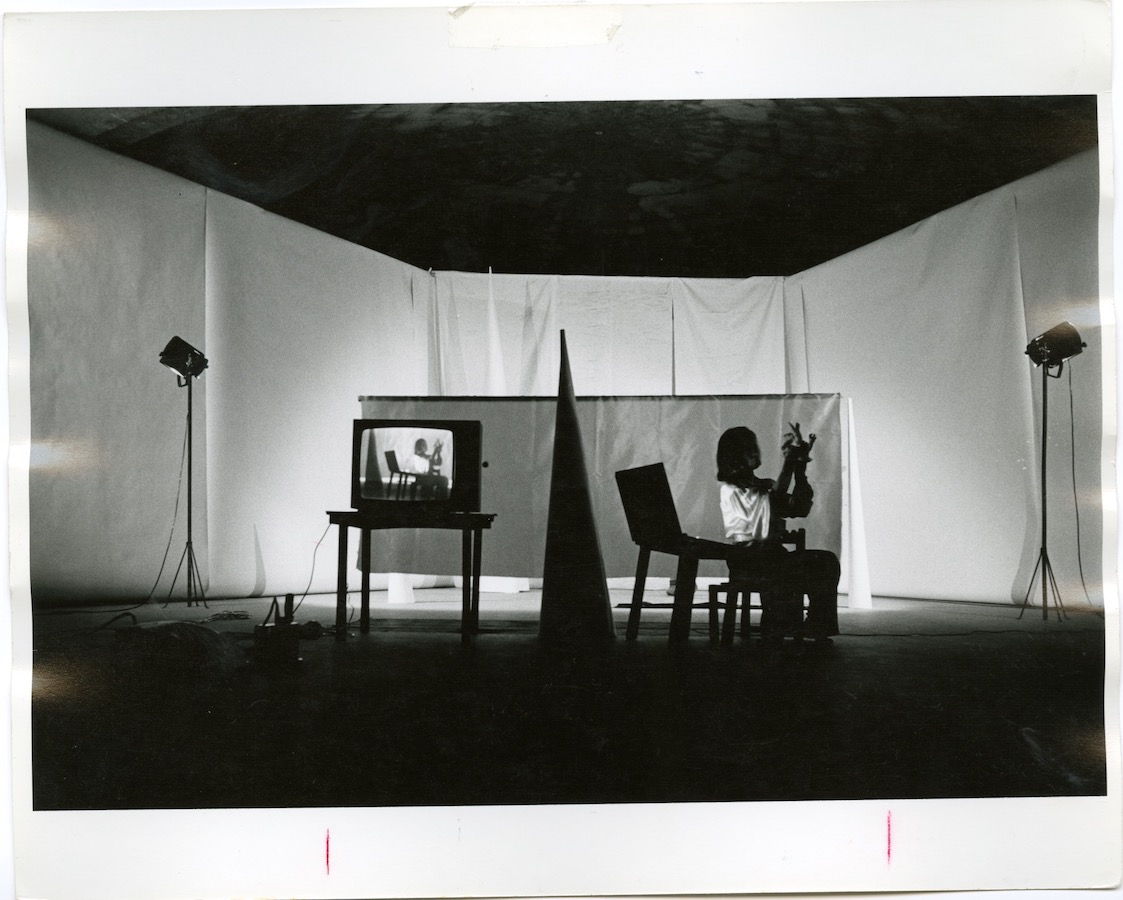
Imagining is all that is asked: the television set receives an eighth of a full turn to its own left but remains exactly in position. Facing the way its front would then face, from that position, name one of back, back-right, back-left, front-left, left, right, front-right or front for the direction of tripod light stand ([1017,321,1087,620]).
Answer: front-left

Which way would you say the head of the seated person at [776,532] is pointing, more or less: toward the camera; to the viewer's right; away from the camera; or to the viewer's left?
to the viewer's right

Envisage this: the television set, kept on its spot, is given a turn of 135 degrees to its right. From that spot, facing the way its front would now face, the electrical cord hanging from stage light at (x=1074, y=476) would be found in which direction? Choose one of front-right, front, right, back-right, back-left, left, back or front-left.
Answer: back-right

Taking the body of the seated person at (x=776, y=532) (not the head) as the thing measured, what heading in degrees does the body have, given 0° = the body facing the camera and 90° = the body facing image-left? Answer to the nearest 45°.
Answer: approximately 270°

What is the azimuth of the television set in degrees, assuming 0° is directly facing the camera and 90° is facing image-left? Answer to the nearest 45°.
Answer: approximately 0°

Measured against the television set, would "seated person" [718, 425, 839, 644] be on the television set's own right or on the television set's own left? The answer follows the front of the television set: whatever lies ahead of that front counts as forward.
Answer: on the television set's own left
